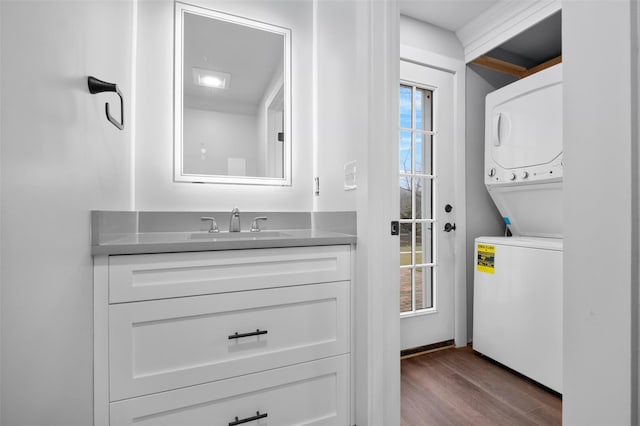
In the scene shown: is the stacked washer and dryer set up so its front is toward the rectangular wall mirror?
yes

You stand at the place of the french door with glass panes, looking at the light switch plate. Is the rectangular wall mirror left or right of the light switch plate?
right

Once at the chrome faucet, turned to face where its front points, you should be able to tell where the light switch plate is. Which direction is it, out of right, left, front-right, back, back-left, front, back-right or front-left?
front-left

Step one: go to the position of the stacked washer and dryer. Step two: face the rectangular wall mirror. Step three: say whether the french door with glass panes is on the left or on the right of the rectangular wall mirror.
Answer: right

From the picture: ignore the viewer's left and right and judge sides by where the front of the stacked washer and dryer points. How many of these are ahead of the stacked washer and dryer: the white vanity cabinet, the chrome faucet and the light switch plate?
3

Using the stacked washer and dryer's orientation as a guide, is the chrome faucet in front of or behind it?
in front

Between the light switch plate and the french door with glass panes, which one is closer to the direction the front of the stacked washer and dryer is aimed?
the light switch plate

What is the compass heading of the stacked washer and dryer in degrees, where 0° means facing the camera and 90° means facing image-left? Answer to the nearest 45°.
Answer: approximately 45°

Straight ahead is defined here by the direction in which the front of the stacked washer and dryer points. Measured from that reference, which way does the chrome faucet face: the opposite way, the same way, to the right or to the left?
to the left

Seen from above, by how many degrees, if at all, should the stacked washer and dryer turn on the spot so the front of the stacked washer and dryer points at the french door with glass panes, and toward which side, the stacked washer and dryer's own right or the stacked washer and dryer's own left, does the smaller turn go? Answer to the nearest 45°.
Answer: approximately 45° to the stacked washer and dryer's own right

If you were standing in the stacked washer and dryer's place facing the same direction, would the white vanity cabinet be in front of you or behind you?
in front
